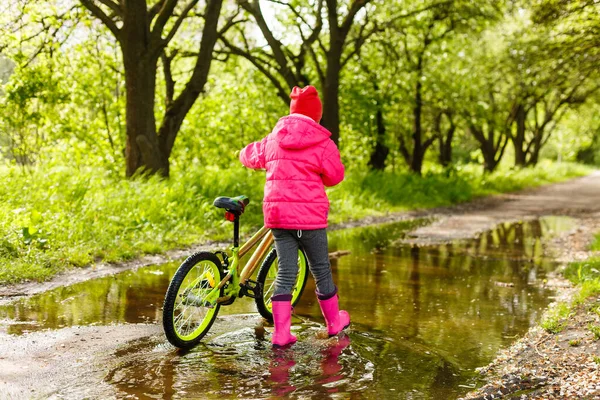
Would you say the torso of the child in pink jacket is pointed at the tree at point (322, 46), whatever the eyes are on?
yes

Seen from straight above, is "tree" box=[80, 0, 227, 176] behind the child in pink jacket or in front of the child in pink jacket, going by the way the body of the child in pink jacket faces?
in front

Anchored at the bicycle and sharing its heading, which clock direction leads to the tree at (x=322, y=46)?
The tree is roughly at 11 o'clock from the bicycle.

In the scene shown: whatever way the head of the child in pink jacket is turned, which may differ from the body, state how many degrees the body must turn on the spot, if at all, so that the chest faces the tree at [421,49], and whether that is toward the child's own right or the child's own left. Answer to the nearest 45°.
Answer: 0° — they already face it

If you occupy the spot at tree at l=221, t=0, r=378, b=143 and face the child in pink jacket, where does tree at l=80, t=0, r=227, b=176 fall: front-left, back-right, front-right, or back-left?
front-right

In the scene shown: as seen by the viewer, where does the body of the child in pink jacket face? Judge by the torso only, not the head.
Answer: away from the camera

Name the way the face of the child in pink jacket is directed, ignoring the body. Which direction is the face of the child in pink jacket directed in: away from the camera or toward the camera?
away from the camera

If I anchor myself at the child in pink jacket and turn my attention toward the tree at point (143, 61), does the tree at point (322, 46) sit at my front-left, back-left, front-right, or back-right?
front-right

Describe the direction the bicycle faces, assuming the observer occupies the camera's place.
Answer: facing away from the viewer and to the right of the viewer

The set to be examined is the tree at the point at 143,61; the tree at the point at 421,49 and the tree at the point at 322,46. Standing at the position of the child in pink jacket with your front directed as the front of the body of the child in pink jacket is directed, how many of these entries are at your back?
0

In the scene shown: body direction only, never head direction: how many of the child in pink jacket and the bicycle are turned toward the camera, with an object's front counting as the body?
0
